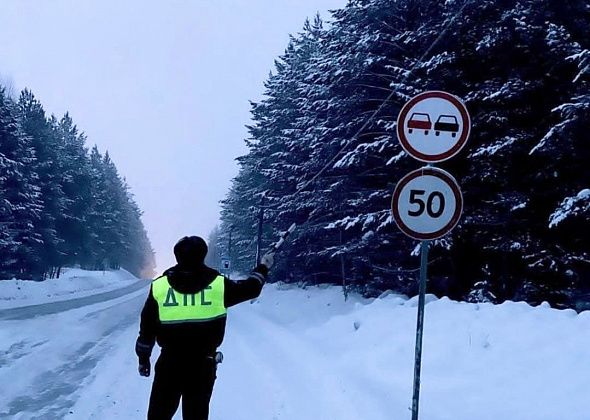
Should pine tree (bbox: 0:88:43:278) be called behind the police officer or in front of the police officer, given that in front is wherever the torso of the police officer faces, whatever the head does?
in front

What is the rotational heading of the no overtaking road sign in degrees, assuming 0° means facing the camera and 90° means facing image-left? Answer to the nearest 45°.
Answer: approximately 0°

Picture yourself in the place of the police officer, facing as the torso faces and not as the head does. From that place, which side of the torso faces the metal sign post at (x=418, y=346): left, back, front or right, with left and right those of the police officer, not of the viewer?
right

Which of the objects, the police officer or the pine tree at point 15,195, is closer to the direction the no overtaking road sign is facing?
the police officer

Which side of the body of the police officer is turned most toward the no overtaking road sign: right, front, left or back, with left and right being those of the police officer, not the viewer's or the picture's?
right

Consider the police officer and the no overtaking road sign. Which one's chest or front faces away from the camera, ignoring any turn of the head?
the police officer

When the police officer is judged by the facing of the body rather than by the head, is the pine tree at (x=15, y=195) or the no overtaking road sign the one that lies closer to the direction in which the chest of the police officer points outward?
the pine tree

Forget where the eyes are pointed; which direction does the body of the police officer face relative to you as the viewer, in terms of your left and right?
facing away from the viewer

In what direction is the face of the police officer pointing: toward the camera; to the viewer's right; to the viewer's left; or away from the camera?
away from the camera

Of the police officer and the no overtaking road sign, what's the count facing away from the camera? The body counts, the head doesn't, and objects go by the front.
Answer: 1

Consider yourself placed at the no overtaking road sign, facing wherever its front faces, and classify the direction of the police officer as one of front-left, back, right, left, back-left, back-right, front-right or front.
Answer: front-right

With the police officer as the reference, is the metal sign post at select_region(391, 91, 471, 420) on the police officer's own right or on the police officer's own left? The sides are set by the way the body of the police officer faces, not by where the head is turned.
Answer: on the police officer's own right
